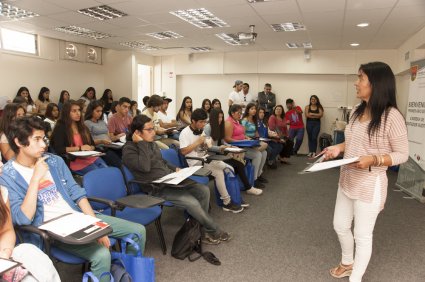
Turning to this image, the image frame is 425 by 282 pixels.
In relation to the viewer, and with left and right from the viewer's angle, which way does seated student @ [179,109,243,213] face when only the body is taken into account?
facing the viewer and to the right of the viewer

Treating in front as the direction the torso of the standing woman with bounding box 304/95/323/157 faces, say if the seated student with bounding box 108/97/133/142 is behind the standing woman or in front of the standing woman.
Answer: in front

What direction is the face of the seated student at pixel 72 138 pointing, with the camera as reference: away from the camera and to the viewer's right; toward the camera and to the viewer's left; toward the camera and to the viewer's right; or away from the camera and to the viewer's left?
toward the camera and to the viewer's right

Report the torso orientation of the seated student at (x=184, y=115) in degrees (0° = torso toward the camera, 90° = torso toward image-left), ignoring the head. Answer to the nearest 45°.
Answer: approximately 315°

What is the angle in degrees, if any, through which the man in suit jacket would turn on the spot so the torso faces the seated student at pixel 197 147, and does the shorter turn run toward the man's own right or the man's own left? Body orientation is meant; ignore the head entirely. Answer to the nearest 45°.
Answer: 0° — they already face them

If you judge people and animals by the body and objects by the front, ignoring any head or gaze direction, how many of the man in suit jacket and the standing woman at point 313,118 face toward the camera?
2

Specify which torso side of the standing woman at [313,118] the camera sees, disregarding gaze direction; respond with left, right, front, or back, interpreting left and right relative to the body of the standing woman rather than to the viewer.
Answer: front

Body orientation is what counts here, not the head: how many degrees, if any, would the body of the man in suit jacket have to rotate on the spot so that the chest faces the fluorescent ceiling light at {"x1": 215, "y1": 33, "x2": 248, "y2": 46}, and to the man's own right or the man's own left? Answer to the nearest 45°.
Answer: approximately 45° to the man's own right

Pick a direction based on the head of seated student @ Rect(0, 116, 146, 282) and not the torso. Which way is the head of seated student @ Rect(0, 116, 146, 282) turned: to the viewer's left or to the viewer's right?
to the viewer's right
